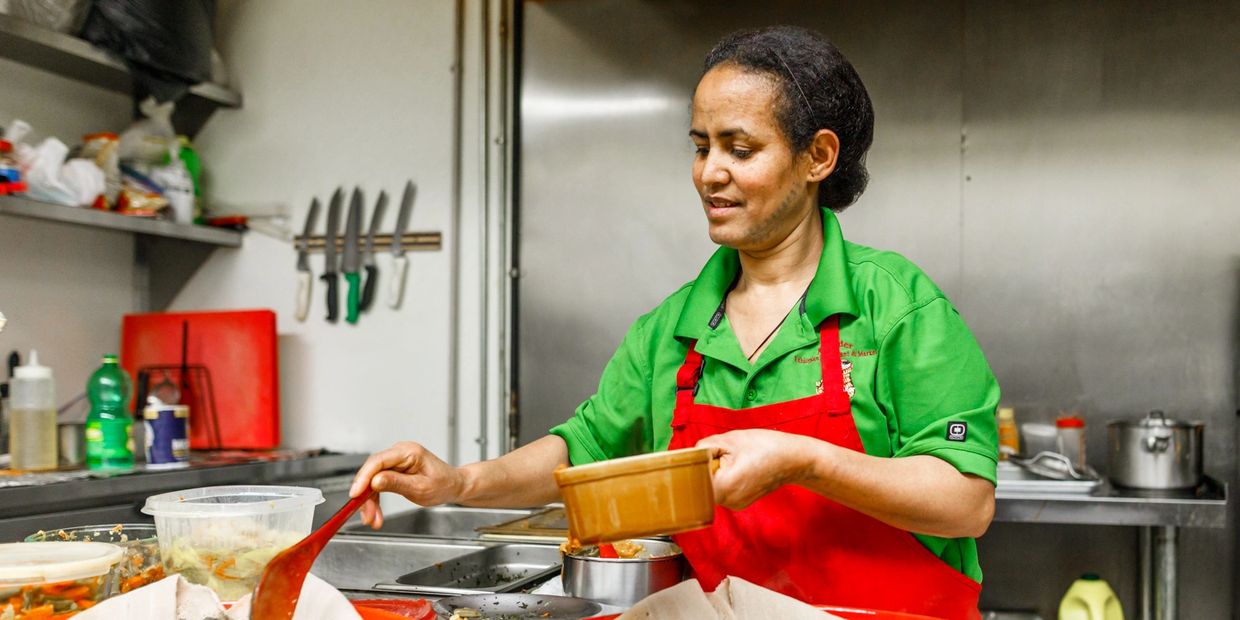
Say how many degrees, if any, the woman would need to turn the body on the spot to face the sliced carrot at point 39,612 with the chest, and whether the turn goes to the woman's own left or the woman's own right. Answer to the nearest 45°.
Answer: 0° — they already face it

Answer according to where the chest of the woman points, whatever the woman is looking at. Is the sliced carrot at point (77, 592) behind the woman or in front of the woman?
in front

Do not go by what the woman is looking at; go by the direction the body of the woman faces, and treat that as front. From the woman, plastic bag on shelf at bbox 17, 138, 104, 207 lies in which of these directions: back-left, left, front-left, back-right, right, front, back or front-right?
right

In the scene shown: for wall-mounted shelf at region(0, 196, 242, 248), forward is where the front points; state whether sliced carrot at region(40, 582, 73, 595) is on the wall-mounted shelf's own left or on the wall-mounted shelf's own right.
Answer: on the wall-mounted shelf's own right

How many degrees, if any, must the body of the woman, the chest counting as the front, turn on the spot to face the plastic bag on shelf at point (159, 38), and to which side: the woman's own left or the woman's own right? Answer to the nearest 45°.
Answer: approximately 90° to the woman's own right

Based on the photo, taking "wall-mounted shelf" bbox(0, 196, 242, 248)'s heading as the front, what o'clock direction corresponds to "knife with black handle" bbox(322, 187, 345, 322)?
The knife with black handle is roughly at 10 o'clock from the wall-mounted shelf.

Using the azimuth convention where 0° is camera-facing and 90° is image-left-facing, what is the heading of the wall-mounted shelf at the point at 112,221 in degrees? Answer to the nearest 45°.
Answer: approximately 315°

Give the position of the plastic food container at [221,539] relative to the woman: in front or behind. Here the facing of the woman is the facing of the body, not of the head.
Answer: in front

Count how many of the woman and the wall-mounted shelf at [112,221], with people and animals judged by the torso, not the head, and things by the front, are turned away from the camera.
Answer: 0

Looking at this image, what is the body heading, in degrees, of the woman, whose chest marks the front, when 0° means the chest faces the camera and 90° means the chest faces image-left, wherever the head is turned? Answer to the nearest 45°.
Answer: approximately 45°
